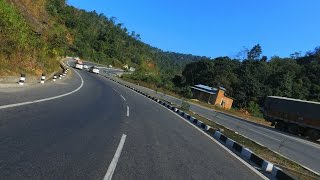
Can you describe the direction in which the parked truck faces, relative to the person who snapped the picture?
facing the viewer and to the right of the viewer
